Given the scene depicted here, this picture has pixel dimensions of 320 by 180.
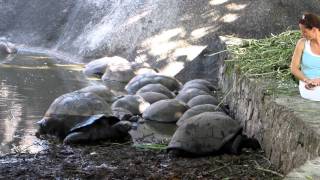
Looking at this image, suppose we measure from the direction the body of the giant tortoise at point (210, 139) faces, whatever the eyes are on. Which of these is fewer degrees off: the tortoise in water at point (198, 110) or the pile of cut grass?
the pile of cut grass

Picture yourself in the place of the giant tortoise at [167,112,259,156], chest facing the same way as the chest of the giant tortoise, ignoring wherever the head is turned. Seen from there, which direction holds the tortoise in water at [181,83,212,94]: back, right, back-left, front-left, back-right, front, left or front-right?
left

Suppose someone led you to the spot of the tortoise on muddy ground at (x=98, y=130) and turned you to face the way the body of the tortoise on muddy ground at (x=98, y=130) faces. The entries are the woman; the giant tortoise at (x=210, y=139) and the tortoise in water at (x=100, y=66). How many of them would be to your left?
1

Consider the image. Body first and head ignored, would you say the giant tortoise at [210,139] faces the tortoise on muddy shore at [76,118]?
no

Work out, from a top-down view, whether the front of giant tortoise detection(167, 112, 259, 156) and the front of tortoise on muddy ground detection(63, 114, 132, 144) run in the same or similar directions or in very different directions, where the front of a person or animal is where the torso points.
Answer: same or similar directions

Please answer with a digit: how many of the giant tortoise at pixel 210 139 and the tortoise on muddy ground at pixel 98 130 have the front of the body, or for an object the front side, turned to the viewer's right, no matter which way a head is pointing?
2

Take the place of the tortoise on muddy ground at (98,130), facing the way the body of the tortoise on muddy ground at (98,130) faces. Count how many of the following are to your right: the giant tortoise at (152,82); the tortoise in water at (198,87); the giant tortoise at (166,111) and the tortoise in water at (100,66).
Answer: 0

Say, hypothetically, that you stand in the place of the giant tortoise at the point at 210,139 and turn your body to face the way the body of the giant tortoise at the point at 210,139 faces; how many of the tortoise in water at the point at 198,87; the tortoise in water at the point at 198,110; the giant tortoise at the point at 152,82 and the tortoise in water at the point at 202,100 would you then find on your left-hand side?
4

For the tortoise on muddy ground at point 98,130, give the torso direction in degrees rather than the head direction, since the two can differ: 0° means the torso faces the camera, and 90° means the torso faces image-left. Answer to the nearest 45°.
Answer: approximately 270°

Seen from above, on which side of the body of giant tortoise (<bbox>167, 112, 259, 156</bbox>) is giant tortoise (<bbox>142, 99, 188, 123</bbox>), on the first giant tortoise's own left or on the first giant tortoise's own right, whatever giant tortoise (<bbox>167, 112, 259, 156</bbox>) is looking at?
on the first giant tortoise's own left

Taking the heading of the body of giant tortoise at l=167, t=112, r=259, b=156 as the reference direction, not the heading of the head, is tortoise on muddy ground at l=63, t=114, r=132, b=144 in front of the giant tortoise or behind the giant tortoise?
behind

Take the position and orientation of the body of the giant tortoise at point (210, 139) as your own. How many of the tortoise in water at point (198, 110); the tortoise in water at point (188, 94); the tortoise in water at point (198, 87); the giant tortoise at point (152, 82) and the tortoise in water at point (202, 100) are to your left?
5

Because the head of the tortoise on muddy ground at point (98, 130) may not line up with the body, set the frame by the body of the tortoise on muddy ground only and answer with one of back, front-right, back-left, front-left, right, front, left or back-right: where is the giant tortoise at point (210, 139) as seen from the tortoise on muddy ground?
front-right

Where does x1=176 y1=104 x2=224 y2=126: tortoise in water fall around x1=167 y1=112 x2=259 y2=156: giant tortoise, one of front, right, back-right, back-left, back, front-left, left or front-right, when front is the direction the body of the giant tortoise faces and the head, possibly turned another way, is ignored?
left

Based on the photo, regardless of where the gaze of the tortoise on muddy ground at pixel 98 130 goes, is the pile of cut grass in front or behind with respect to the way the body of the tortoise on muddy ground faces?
in front

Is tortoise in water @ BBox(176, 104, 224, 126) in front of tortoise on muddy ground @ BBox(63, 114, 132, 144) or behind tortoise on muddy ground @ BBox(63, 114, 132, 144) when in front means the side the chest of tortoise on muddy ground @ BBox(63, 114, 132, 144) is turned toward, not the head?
in front

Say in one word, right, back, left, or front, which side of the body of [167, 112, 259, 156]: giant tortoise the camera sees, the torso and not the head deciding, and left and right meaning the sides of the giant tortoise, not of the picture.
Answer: right
